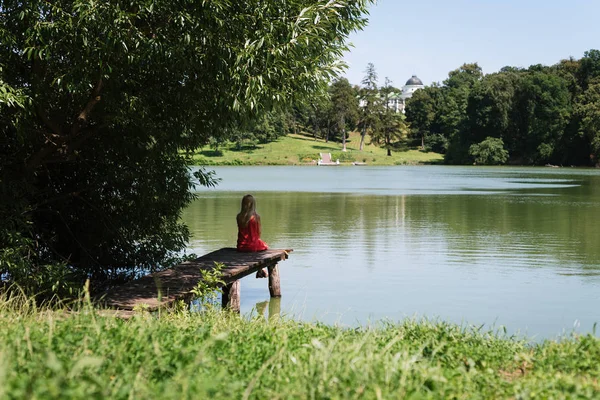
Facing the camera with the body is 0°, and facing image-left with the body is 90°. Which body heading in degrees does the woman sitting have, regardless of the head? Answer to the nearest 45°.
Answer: approximately 225°

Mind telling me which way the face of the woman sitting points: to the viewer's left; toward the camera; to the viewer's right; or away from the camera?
away from the camera
